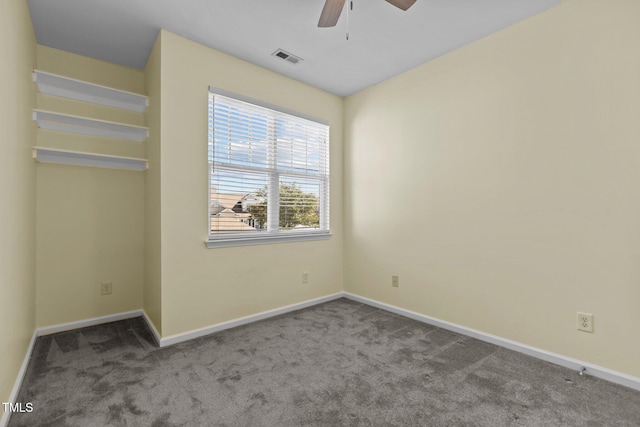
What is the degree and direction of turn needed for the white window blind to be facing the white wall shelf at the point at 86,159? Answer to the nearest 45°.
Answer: approximately 135° to its right

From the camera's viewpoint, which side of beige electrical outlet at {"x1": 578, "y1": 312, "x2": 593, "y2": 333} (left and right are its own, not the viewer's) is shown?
front

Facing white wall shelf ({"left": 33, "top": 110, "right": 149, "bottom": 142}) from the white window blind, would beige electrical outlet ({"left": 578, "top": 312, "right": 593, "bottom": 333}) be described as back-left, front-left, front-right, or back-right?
back-left

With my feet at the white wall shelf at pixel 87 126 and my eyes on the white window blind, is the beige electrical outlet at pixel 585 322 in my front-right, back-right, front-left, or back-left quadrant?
front-right

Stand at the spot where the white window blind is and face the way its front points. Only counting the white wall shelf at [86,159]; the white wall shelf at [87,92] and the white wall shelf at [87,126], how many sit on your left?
0

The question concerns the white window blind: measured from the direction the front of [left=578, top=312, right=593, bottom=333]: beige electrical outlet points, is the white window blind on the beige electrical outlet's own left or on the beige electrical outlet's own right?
on the beige electrical outlet's own right

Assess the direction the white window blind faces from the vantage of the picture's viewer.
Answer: facing the viewer and to the right of the viewer

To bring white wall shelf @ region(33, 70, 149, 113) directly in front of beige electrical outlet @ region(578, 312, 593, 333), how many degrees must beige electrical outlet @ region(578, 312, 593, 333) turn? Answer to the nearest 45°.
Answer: approximately 45° to its right

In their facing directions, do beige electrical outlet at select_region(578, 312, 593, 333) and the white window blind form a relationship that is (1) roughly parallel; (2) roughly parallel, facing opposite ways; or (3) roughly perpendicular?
roughly perpendicular

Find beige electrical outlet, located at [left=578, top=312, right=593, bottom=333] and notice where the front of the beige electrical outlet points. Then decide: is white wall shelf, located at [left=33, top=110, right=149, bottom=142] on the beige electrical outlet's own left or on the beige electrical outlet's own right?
on the beige electrical outlet's own right
